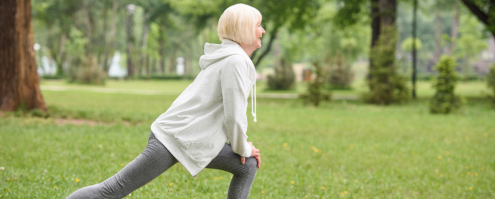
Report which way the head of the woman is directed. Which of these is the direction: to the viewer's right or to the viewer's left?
to the viewer's right

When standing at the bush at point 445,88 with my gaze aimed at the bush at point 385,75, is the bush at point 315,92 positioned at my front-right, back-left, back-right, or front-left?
front-left

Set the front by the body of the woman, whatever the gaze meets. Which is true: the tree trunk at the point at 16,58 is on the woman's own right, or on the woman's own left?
on the woman's own left

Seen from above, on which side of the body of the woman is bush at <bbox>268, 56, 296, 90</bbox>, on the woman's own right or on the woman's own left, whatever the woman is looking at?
on the woman's own left

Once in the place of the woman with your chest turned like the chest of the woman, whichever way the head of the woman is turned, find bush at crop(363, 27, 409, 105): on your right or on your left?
on your left

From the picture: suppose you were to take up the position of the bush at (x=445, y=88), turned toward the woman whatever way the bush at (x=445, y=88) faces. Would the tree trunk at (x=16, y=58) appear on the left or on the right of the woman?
right

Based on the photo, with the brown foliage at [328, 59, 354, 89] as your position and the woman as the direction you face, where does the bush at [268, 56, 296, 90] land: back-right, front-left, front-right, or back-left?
front-right

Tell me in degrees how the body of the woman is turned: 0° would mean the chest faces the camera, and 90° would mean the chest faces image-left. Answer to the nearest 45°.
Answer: approximately 270°
